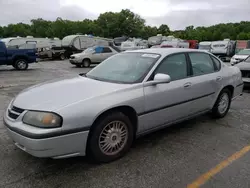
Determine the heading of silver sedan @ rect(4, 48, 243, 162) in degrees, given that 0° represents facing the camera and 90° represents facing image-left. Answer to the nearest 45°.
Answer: approximately 45°

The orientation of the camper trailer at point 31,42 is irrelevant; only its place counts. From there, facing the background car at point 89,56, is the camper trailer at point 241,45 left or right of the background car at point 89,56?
left

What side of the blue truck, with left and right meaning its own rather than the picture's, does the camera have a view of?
left

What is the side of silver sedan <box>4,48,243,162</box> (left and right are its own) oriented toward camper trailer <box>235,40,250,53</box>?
back

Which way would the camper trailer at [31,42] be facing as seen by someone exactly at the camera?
facing to the left of the viewer

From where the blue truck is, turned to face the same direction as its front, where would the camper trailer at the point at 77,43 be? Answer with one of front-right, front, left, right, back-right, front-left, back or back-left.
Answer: back-right

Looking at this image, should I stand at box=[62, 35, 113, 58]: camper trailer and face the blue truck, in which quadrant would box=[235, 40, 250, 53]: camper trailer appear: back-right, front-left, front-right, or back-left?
back-left

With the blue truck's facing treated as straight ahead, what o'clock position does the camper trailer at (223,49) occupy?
The camper trailer is roughly at 6 o'clock from the blue truck.
